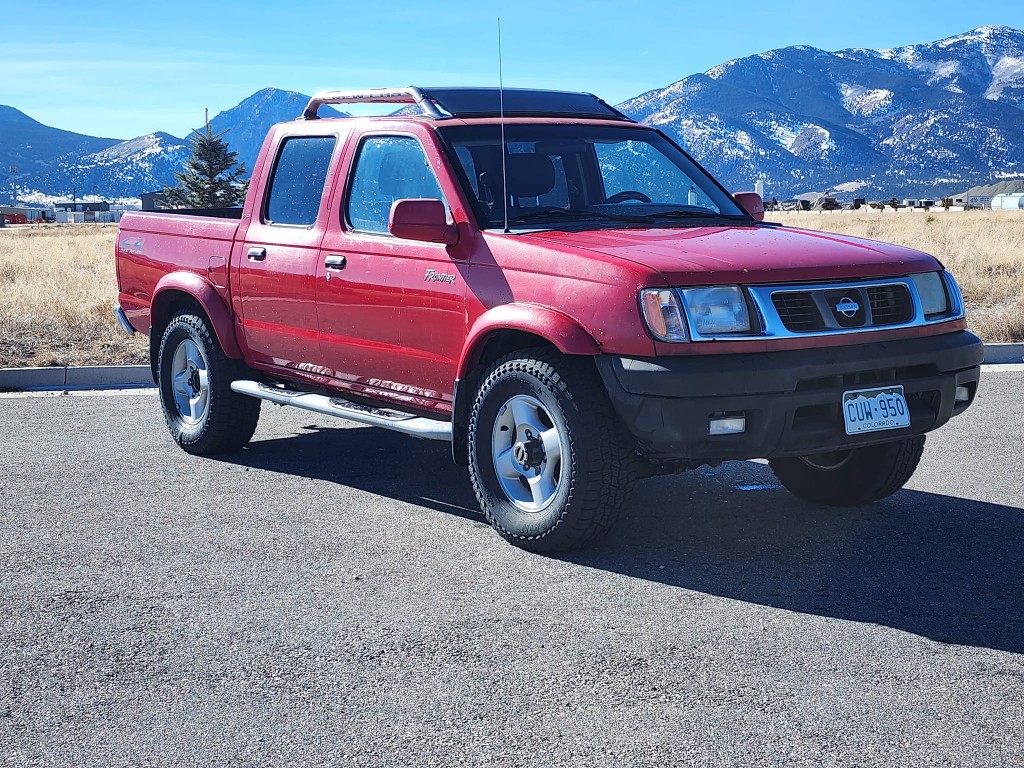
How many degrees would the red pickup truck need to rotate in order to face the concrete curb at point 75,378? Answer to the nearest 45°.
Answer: approximately 180°

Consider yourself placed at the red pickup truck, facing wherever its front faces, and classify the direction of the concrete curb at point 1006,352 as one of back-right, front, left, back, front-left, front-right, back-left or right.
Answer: left

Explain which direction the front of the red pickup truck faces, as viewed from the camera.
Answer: facing the viewer and to the right of the viewer
